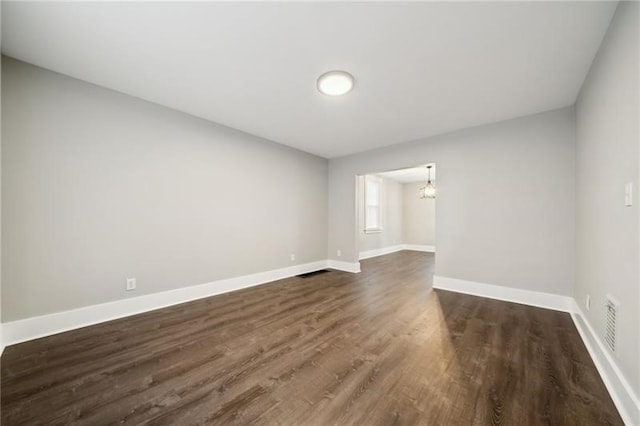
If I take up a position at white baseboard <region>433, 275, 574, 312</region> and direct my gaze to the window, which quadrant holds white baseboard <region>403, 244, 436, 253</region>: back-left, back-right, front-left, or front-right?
front-right

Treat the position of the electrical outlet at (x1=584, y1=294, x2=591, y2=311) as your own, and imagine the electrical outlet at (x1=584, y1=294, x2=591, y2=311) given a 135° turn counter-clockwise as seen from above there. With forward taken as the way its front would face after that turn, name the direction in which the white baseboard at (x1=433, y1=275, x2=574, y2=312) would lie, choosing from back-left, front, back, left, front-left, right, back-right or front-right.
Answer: back

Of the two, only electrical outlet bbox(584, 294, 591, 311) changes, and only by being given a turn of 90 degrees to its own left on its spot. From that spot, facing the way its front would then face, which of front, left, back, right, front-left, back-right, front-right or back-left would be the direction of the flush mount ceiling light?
front-right

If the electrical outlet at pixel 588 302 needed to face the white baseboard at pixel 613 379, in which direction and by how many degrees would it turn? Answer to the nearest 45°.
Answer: approximately 90° to its left

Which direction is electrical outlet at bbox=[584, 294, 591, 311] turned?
to the viewer's left

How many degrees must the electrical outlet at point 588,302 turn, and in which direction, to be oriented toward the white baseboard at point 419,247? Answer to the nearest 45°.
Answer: approximately 45° to its right

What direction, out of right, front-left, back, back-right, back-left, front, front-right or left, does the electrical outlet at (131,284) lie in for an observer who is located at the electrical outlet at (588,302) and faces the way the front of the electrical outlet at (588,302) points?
front-left
